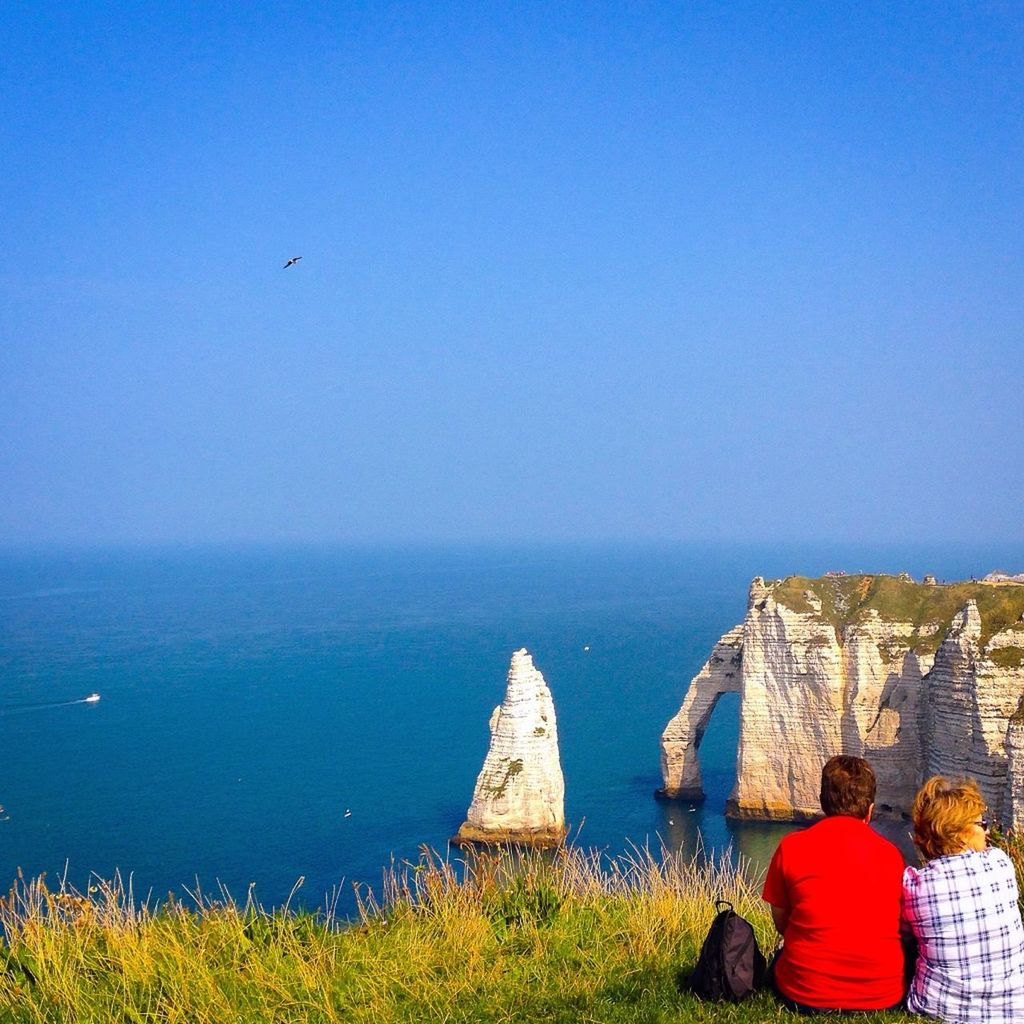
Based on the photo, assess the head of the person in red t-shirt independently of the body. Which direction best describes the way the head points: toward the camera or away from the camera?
away from the camera

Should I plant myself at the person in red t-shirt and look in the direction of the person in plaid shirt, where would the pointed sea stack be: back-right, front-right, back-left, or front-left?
back-left

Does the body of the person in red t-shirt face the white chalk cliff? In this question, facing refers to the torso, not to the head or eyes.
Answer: yes

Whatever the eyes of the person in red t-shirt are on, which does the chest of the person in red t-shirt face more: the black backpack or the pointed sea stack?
the pointed sea stack

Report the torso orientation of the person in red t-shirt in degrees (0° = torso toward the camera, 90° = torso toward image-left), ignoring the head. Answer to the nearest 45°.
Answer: approximately 180°

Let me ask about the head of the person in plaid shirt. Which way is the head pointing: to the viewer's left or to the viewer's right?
to the viewer's right
